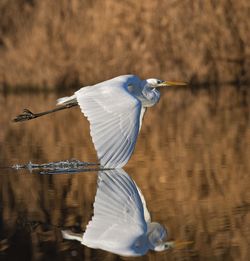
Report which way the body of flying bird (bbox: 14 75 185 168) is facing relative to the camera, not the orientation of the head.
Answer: to the viewer's right
